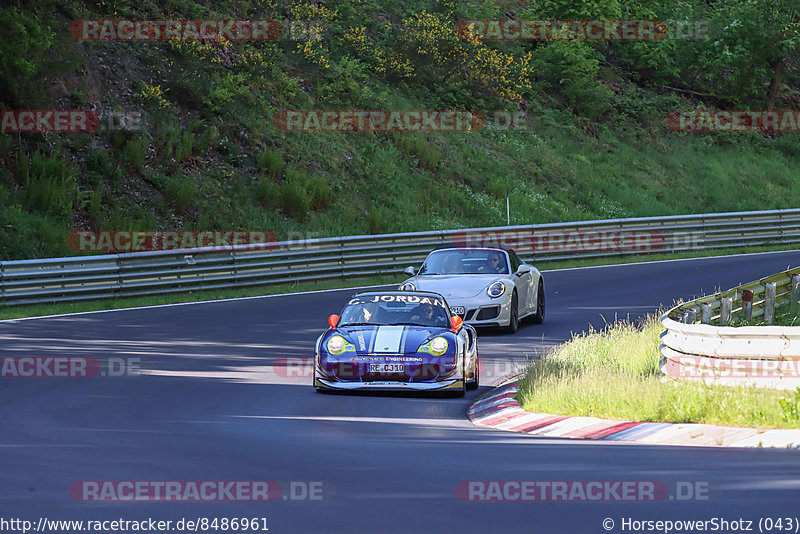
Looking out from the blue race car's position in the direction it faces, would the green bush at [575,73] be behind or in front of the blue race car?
behind

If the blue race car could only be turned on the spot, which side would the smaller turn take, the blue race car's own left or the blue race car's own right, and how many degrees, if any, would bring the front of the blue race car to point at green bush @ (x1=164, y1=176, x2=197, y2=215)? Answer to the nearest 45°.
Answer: approximately 180°

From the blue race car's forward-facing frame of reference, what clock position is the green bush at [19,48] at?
The green bush is roughly at 5 o'clock from the blue race car.

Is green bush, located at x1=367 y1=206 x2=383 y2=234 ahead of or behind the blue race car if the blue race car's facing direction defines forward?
behind

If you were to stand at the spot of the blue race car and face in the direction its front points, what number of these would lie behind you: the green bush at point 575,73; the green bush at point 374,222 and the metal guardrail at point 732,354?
2

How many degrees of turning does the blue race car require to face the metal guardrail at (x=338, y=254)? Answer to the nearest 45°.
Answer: approximately 180°

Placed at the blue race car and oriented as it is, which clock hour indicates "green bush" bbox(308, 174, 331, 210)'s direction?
The green bush is roughly at 6 o'clock from the blue race car.

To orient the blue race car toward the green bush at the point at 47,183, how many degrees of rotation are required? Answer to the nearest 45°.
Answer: approximately 135° to its right

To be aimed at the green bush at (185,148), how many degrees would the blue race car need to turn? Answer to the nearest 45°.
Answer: approximately 180°

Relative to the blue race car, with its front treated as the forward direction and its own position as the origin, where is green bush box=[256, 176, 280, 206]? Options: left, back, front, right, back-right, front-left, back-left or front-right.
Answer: back

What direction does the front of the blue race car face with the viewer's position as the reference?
facing the viewer
